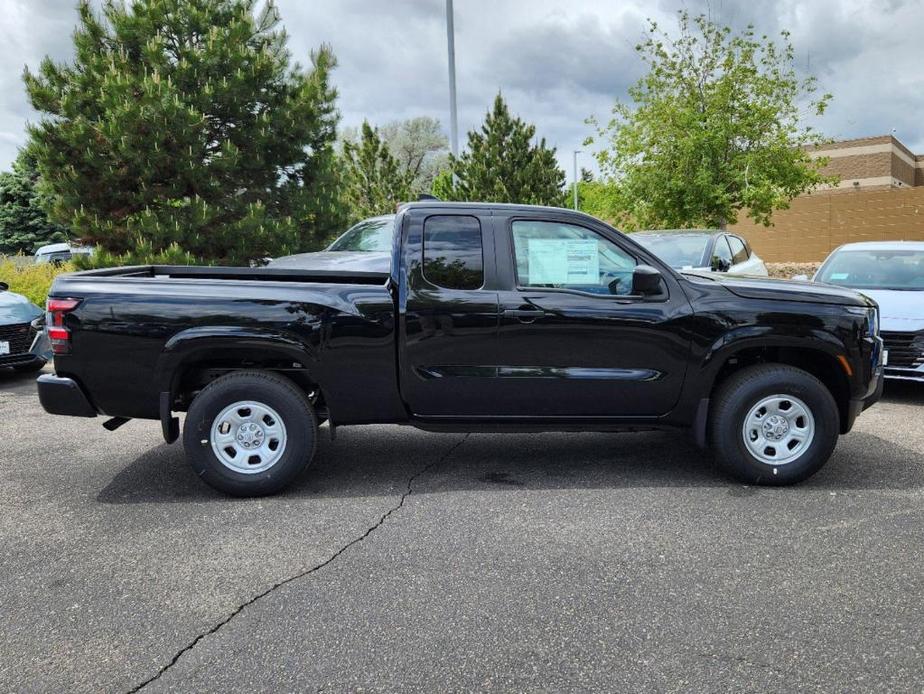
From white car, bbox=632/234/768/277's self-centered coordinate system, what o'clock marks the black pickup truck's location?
The black pickup truck is roughly at 11 o'clock from the white car.

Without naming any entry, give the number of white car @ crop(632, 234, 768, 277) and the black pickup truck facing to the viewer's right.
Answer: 1

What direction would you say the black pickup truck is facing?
to the viewer's right

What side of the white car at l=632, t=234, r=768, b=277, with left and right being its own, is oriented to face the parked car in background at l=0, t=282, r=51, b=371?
front

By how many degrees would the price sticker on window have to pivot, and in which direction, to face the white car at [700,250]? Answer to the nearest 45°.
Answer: approximately 180°

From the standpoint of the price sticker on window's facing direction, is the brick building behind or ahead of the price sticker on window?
behind

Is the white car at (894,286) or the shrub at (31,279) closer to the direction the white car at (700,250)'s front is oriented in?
the shrub

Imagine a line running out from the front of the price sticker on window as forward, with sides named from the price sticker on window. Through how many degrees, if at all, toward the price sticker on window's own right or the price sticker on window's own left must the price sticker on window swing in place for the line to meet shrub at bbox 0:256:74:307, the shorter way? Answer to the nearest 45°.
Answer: approximately 135° to the price sticker on window's own right

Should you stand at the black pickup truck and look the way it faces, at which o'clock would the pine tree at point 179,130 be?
The pine tree is roughly at 8 o'clock from the black pickup truck.

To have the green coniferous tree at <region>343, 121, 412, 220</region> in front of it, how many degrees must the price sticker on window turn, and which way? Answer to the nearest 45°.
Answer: approximately 180°

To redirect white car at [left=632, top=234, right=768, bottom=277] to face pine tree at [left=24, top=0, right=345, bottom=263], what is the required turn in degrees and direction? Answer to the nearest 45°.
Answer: approximately 45° to its right

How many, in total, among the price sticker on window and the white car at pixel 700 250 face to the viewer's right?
0

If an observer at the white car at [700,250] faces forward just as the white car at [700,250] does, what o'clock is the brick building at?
The brick building is roughly at 5 o'clock from the white car.

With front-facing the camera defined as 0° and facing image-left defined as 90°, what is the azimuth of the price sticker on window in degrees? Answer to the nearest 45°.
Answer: approximately 0°

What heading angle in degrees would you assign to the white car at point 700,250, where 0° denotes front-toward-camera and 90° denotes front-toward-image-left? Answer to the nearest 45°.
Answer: approximately 45°

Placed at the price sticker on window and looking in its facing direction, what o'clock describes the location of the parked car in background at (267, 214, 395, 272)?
The parked car in background is roughly at 5 o'clock from the price sticker on window.

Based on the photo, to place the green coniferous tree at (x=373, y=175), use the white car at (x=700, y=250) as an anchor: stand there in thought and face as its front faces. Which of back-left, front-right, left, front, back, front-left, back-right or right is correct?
right

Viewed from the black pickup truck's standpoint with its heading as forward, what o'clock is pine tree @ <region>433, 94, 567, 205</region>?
The pine tree is roughly at 9 o'clock from the black pickup truck.
